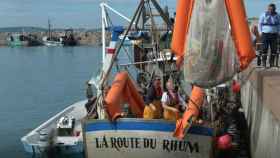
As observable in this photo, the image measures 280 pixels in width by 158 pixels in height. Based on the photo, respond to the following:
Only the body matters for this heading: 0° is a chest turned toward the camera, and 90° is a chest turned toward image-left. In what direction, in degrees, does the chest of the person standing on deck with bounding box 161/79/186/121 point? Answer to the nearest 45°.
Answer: approximately 0°

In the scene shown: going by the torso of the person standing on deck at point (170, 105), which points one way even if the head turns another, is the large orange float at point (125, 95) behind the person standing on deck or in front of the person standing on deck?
behind

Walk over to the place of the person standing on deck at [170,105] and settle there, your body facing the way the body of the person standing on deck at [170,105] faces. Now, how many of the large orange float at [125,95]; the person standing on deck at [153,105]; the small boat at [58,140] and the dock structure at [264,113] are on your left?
1

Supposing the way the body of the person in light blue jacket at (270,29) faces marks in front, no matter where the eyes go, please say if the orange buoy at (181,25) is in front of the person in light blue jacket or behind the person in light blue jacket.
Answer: in front

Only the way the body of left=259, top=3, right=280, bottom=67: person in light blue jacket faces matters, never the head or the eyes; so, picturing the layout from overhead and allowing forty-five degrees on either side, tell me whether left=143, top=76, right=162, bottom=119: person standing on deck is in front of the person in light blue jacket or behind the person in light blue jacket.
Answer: in front

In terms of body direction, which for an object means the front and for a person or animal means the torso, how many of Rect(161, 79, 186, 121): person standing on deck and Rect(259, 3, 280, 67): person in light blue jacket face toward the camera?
2

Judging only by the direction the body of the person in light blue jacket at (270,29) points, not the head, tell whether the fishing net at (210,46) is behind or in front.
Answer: in front

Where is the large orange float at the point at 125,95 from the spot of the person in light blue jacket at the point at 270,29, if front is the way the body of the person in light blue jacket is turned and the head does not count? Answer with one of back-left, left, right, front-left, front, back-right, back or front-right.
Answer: front-right

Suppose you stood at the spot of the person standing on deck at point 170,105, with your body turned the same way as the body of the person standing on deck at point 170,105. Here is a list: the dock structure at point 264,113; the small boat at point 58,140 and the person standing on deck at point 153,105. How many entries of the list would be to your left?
1
